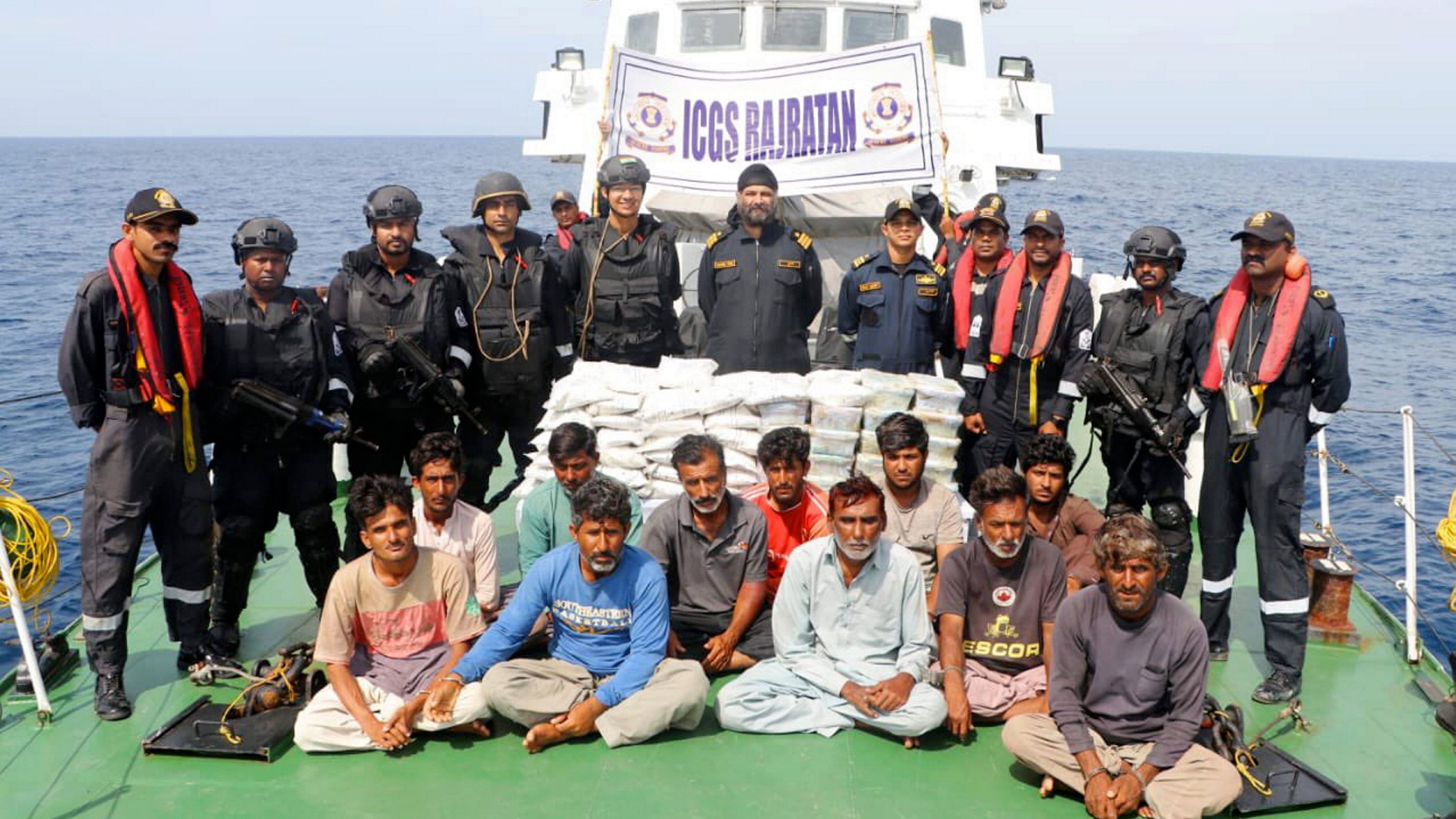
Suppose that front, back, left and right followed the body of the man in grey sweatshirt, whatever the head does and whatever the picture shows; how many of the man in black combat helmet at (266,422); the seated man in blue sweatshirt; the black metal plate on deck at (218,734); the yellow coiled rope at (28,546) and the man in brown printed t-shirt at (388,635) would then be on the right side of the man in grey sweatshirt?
5

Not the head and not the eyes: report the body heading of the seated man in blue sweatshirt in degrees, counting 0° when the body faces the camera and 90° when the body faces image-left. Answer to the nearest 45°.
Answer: approximately 0°

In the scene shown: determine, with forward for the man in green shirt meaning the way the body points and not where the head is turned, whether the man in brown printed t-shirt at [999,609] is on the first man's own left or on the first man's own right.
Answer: on the first man's own left

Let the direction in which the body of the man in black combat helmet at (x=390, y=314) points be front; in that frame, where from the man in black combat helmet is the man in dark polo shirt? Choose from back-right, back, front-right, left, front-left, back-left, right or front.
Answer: front-left

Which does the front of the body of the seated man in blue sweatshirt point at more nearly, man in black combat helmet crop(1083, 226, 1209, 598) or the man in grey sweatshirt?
the man in grey sweatshirt

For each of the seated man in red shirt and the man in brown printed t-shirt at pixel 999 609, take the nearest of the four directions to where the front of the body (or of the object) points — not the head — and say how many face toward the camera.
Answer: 2

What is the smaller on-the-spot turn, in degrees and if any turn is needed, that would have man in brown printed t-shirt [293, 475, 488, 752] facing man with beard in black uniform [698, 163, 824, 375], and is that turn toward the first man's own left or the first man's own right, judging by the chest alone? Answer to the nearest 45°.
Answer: approximately 135° to the first man's own left

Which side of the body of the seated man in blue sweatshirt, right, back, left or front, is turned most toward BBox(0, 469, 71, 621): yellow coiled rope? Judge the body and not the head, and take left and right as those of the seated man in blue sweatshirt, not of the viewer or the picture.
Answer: right

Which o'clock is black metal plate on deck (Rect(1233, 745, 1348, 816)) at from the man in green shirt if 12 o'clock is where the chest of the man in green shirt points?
The black metal plate on deck is roughly at 10 o'clock from the man in green shirt.
